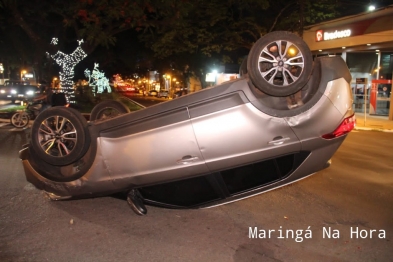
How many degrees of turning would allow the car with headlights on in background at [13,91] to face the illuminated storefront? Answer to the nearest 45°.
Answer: approximately 45° to its left

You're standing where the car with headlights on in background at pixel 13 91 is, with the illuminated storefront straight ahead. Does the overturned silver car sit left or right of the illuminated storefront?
right

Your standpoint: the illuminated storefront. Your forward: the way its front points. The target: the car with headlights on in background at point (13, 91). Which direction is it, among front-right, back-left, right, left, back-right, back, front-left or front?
front-right

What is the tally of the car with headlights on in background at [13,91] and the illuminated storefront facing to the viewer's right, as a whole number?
0

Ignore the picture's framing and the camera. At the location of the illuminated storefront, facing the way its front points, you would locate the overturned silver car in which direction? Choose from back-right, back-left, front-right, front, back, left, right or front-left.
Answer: front-left
